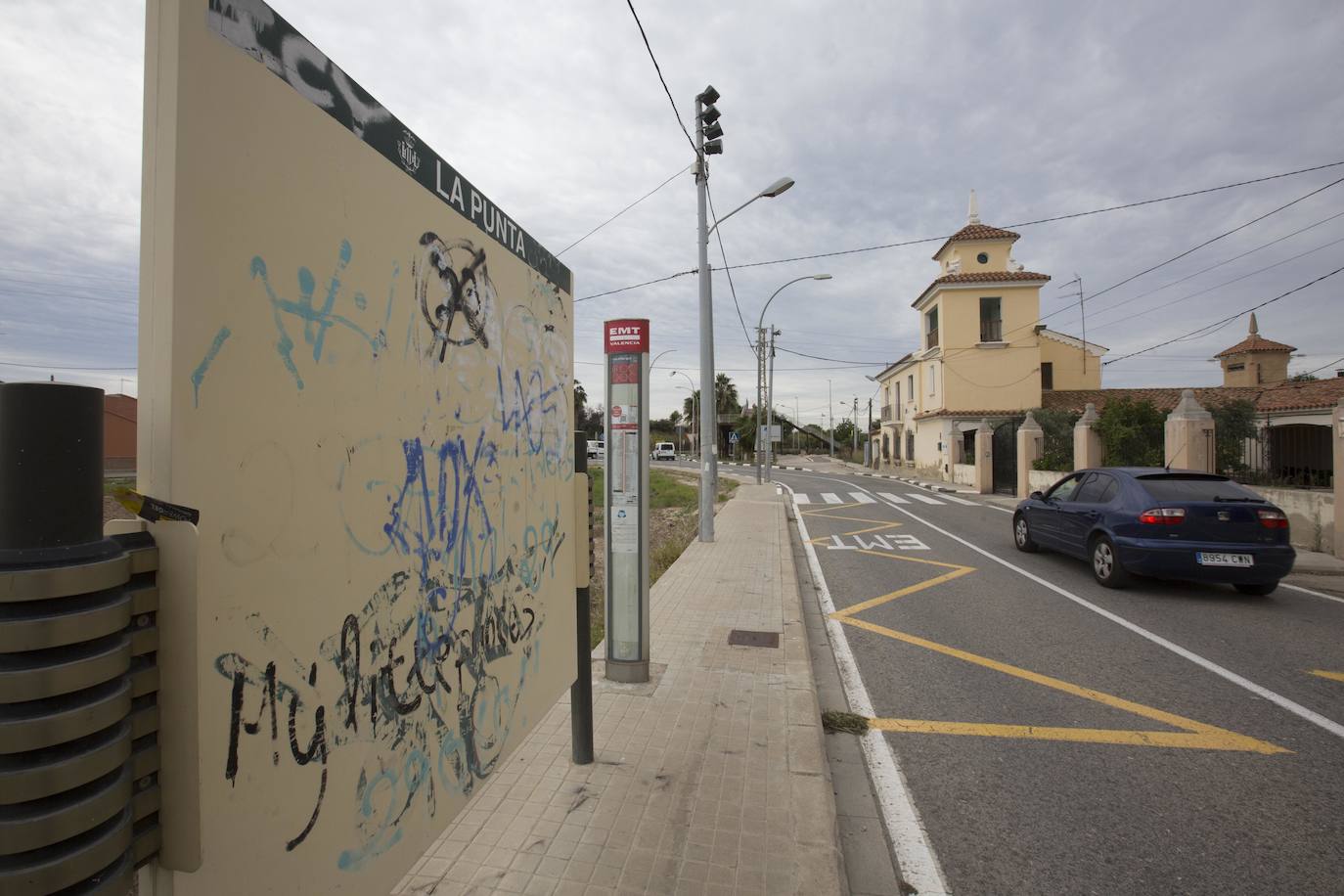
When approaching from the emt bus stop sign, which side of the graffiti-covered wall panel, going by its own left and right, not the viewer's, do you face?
left

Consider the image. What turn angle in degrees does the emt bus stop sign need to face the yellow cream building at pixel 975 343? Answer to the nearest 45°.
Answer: approximately 135° to its left

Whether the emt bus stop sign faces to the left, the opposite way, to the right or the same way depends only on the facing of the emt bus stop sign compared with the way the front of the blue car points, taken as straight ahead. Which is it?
the opposite way

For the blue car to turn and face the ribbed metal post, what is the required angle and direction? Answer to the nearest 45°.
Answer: approximately 135° to its left

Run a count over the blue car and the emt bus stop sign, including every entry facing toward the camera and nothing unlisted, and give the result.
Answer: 1

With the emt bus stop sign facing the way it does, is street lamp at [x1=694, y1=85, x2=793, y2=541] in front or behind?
behind

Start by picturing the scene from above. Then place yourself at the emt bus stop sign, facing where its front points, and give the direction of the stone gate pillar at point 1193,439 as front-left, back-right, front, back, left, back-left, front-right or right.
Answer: back-left

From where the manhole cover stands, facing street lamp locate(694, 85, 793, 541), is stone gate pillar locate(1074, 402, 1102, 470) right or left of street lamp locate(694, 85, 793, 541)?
right

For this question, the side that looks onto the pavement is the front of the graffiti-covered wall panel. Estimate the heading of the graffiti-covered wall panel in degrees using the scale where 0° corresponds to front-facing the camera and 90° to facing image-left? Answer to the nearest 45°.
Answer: approximately 315°

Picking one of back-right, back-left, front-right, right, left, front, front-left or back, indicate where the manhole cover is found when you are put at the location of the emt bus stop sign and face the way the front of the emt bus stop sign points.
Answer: back-left
